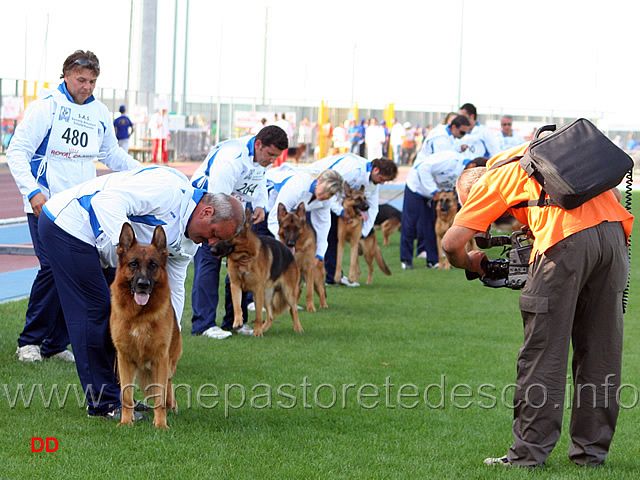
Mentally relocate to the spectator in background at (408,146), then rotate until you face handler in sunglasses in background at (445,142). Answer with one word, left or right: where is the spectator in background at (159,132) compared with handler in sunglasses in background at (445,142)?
right

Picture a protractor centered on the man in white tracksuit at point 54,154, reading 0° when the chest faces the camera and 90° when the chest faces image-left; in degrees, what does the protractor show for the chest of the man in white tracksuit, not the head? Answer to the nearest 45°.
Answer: approximately 315°

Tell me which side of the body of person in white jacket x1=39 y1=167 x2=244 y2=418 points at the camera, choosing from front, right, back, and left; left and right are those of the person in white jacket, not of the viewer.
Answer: right

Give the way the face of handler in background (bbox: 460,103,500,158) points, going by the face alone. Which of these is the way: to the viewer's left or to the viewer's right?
to the viewer's left

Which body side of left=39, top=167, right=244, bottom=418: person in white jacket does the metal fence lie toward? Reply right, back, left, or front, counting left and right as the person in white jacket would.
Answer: left

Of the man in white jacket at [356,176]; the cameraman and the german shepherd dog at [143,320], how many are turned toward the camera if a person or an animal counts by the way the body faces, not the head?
1

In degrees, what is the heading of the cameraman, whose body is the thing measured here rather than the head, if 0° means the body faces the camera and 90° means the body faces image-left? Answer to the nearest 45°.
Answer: approximately 135°

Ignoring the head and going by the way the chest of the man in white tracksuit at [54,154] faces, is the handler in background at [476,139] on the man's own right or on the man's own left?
on the man's own left

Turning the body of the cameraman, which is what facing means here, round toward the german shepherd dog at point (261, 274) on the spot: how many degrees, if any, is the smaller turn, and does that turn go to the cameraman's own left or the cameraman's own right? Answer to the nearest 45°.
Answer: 0° — they already face it

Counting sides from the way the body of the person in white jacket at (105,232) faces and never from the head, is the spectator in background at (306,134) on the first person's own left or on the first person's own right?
on the first person's own left

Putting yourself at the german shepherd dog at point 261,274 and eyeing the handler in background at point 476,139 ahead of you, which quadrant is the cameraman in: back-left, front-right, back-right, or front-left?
back-right

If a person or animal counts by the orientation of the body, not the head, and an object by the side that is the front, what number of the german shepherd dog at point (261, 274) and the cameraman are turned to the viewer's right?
0
